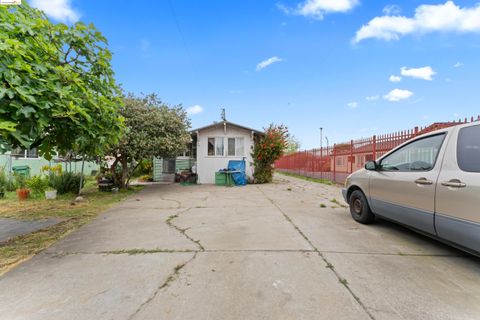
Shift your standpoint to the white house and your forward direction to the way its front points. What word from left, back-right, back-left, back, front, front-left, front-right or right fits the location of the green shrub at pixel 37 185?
front-right

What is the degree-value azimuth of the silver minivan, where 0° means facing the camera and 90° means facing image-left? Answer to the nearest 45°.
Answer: approximately 135°

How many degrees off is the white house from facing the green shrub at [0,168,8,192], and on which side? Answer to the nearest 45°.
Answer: approximately 45° to its right

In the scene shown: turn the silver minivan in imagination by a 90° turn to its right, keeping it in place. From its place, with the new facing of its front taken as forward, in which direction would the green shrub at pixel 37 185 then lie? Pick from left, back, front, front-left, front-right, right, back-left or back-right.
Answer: back-left

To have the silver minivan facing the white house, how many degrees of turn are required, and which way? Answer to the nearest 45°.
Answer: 0° — it already faces it

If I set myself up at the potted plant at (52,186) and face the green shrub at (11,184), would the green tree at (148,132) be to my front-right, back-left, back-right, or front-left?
back-right

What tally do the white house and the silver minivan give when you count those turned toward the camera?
1

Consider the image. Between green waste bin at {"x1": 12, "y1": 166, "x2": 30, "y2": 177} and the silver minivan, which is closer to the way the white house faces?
the silver minivan

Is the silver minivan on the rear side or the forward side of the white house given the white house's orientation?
on the forward side

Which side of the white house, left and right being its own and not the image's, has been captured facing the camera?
front

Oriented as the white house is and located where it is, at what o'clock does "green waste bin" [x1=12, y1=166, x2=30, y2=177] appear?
The green waste bin is roughly at 3 o'clock from the white house.

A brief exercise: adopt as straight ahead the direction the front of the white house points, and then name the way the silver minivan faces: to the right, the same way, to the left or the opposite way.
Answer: the opposite way

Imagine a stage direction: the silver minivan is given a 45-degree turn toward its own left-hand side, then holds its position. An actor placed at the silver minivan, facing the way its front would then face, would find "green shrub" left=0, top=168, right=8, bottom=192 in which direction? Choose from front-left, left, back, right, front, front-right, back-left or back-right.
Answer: front

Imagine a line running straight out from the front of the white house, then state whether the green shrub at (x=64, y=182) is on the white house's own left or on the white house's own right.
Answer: on the white house's own right

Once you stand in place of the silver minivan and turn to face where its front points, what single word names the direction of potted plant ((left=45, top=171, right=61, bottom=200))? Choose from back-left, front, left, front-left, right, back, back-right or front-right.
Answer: front-left

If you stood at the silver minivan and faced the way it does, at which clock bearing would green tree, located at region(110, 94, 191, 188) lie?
The green tree is roughly at 11 o'clock from the silver minivan.

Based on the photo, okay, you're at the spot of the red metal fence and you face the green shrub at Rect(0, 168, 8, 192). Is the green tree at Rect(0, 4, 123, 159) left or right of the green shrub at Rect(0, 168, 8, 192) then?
left

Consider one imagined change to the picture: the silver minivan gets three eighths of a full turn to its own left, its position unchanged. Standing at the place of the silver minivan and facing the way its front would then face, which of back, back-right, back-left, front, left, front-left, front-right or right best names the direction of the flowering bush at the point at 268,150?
back-right

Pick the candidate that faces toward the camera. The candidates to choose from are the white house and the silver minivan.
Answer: the white house
